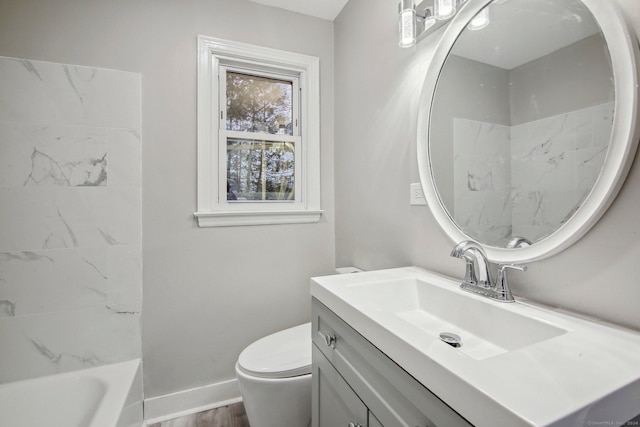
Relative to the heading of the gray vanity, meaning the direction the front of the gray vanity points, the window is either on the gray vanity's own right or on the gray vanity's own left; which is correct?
on the gray vanity's own right

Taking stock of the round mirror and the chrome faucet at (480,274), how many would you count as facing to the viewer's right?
0

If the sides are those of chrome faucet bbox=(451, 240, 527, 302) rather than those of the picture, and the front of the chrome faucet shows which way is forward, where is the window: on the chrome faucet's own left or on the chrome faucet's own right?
on the chrome faucet's own right

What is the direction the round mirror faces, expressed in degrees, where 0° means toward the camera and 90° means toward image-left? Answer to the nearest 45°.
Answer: approximately 45°

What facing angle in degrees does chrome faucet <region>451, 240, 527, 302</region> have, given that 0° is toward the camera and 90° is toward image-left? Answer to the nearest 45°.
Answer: approximately 45°
